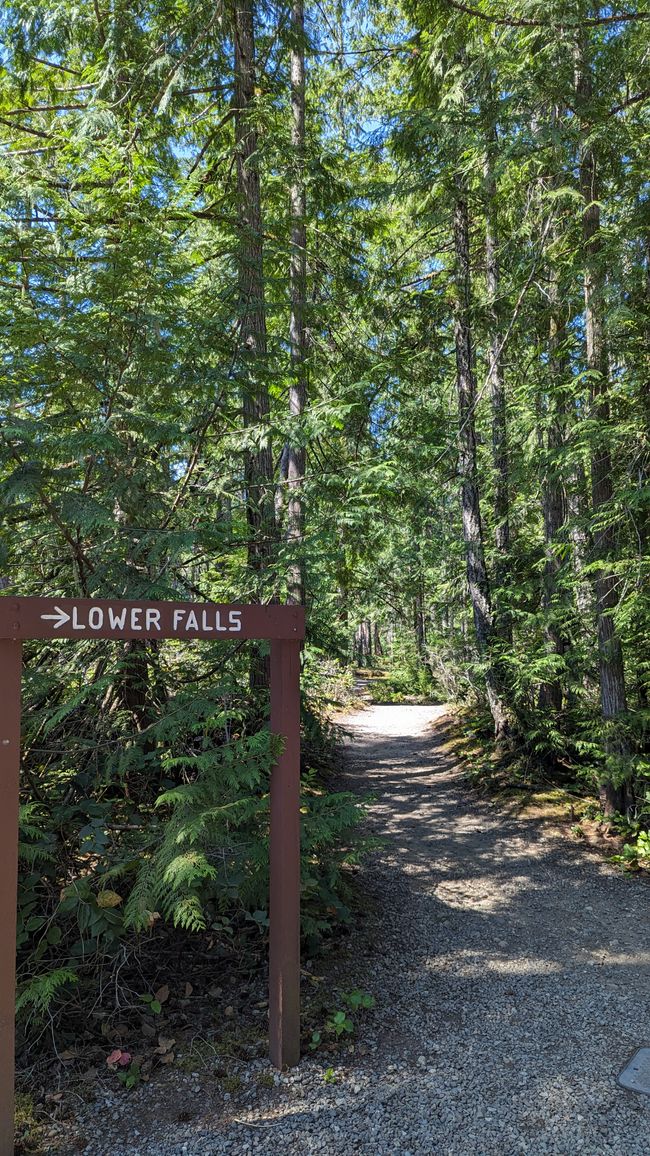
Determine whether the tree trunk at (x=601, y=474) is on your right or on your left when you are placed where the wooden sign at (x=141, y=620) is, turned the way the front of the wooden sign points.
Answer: on your left

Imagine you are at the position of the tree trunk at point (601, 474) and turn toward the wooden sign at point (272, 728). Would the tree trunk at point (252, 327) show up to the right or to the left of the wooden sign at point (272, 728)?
right

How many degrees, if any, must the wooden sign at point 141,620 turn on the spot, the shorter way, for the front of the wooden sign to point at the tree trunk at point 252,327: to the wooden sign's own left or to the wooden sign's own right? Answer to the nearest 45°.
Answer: approximately 180°

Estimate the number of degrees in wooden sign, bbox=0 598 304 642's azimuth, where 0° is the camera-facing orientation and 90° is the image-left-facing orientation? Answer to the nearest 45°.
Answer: approximately 0°

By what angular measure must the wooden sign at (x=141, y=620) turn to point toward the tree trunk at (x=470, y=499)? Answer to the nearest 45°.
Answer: approximately 135° to its left

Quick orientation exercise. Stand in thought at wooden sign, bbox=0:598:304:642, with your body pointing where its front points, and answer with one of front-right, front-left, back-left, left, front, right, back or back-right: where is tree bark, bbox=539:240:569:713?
back-left
